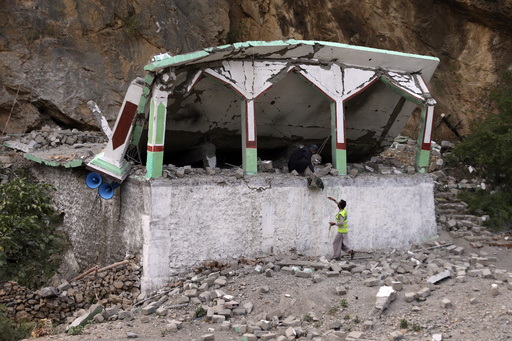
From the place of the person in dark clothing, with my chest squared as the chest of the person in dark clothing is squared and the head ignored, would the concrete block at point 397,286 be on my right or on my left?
on my right

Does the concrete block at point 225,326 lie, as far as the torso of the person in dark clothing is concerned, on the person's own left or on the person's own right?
on the person's own right

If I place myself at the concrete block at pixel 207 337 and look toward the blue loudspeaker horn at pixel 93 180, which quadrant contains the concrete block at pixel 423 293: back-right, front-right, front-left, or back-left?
back-right
